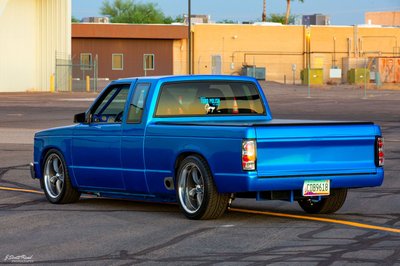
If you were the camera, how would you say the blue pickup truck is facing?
facing away from the viewer and to the left of the viewer
